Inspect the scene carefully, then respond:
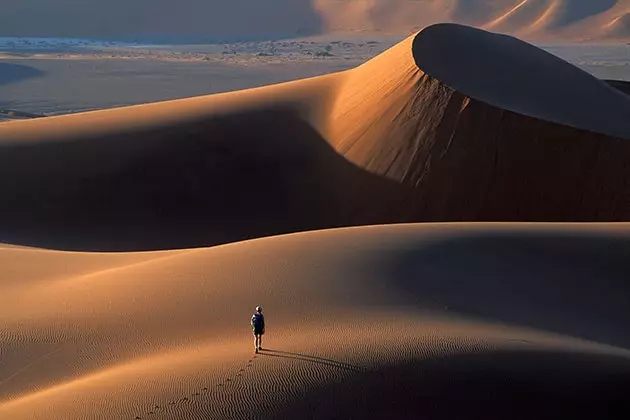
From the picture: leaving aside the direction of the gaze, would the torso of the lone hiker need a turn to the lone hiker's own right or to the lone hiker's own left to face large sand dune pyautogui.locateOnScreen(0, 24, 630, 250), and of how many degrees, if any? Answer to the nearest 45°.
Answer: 0° — they already face it

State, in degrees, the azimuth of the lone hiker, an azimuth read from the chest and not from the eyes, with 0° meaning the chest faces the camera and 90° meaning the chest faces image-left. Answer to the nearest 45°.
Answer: approximately 180°
